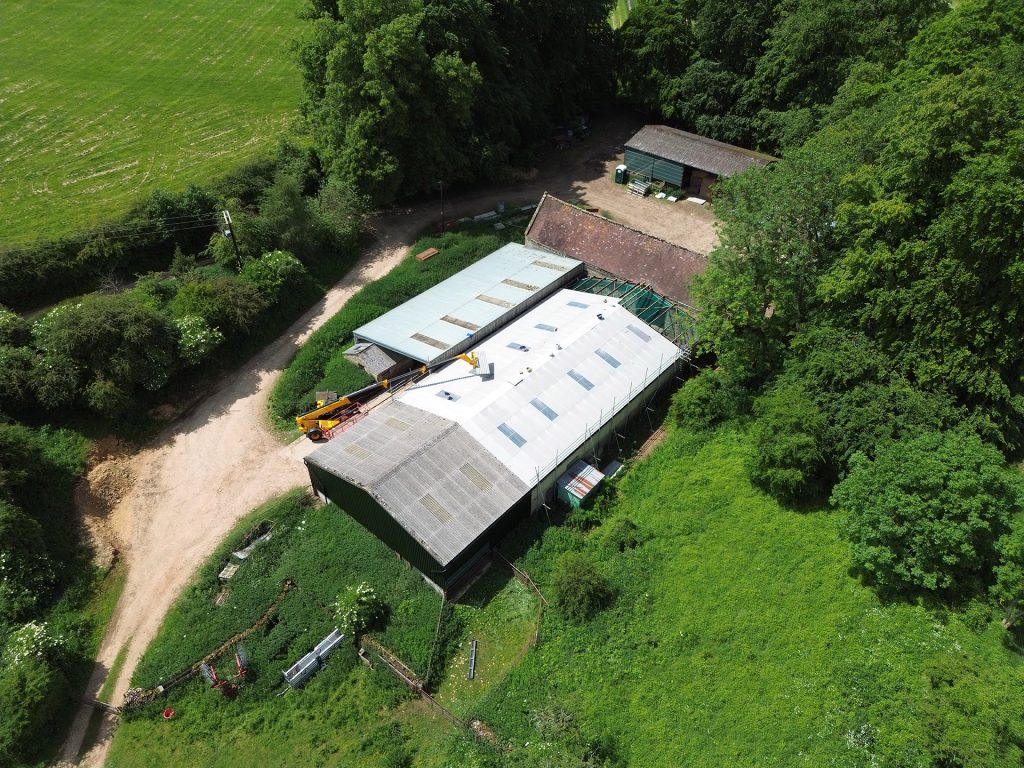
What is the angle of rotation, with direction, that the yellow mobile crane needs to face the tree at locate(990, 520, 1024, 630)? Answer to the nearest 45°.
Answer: approximately 90° to its right

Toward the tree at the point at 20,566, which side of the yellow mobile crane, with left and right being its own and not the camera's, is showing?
back

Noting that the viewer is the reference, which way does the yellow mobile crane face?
facing away from the viewer and to the right of the viewer

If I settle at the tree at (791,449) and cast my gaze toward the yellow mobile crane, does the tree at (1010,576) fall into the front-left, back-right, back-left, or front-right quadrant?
back-left

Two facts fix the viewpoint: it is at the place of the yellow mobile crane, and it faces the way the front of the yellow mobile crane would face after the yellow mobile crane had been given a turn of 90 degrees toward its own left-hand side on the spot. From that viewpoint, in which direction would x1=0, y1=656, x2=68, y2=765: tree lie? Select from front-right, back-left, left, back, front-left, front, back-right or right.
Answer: left

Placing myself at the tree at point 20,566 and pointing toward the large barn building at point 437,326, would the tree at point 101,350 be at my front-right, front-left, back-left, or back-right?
front-left

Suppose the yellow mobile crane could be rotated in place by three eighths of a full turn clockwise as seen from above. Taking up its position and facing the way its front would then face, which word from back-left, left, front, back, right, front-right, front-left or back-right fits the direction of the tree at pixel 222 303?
back-right

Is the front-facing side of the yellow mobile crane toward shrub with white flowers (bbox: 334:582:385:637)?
no

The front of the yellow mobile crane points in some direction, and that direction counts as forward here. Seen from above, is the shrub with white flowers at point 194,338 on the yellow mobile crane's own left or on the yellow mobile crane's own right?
on the yellow mobile crane's own left

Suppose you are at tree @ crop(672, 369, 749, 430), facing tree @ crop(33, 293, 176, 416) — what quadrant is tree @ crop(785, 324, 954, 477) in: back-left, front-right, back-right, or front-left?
back-left

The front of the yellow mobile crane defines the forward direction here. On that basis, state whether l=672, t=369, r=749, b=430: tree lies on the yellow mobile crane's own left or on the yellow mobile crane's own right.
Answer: on the yellow mobile crane's own right

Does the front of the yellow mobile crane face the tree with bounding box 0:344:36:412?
no

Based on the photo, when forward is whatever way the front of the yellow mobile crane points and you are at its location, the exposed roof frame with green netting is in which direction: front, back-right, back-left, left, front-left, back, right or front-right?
front-right

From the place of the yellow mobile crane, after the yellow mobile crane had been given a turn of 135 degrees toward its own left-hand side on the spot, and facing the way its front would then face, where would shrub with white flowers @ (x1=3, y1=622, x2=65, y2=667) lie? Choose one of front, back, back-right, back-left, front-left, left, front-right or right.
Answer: front-left

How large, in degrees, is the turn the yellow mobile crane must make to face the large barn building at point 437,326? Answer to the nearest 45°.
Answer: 0° — it already faces it
